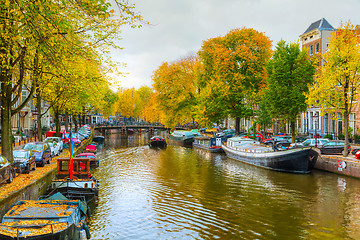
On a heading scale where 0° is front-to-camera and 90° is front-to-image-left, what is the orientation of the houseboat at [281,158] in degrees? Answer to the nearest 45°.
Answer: approximately 315°

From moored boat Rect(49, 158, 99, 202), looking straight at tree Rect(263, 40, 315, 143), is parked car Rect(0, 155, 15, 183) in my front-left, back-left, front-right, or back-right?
back-left

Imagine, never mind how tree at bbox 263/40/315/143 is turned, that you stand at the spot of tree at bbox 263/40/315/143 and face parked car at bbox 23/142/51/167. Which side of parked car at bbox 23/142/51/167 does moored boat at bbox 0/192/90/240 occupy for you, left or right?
left

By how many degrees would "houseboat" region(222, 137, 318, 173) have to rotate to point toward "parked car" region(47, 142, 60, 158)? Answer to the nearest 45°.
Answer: approximately 135° to its right

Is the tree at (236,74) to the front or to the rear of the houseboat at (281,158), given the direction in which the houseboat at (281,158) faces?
to the rear
